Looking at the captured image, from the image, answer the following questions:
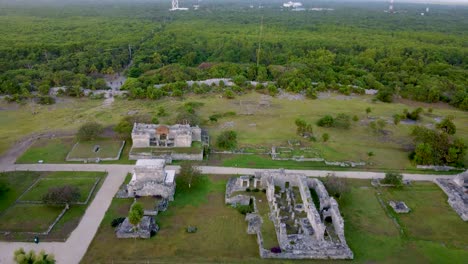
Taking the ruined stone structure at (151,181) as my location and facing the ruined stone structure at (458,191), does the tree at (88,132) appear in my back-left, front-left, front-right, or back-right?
back-left

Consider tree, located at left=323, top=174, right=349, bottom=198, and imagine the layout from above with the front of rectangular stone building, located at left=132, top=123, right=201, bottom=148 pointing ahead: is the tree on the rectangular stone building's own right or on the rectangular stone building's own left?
on the rectangular stone building's own left

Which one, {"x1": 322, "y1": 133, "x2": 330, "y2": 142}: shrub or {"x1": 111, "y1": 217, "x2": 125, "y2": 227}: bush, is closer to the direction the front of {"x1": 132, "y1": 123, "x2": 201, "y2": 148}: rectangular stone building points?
the bush

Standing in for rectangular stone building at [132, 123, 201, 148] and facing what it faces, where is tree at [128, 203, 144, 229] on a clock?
The tree is roughly at 12 o'clock from the rectangular stone building.

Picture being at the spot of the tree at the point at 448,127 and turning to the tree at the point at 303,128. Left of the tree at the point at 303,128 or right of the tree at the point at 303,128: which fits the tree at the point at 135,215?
left

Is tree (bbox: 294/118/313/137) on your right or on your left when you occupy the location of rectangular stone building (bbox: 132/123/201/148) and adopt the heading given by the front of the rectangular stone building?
on your left

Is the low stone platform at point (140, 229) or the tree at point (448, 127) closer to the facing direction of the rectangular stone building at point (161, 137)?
the low stone platform

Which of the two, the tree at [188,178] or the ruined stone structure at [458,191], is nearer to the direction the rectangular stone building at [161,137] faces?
the tree

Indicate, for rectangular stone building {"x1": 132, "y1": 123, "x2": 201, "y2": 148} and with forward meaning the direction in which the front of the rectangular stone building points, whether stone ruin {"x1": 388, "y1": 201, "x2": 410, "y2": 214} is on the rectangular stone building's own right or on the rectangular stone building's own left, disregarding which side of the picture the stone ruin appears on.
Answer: on the rectangular stone building's own left

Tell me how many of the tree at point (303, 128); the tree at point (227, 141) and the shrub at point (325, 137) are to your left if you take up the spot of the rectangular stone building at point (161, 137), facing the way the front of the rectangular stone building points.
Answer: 3

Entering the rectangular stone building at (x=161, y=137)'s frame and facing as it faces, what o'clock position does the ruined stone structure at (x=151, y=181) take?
The ruined stone structure is roughly at 12 o'clock from the rectangular stone building.

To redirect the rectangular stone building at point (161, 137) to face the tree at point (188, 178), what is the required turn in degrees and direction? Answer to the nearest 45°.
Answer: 0° — it already faces it

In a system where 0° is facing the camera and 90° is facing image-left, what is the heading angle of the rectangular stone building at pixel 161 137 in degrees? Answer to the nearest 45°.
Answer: approximately 0°

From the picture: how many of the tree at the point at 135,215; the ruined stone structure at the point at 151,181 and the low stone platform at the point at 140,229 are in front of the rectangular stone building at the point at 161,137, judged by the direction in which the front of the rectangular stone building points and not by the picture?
3
